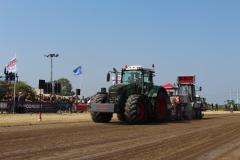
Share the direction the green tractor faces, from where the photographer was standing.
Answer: facing the viewer and to the left of the viewer
